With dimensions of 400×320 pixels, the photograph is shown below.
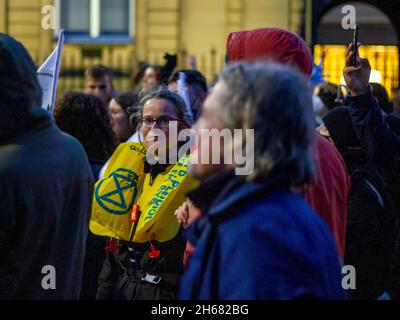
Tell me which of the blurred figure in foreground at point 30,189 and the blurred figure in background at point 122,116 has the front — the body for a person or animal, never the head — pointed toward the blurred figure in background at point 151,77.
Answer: the blurred figure in foreground at point 30,189

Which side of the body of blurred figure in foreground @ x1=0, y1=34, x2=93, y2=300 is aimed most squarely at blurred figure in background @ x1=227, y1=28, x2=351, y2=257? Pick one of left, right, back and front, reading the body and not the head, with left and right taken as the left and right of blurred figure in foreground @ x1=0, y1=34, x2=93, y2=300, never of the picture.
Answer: right

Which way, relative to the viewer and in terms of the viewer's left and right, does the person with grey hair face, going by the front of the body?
facing to the left of the viewer

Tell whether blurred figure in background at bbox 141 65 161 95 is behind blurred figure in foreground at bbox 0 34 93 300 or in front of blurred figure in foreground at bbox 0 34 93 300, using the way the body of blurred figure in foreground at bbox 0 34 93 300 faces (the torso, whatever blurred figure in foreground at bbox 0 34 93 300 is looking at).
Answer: in front

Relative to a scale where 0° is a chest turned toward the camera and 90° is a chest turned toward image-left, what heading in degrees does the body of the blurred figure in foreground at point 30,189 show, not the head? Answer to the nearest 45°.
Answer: approximately 180°

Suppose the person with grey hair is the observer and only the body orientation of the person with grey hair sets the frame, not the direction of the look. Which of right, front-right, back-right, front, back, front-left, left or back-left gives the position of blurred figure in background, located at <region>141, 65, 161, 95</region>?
right

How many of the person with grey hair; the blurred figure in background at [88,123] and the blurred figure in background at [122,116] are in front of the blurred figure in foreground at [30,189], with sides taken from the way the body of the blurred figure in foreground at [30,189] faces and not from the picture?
2

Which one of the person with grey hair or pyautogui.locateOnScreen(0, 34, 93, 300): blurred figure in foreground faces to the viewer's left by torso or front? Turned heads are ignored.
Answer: the person with grey hair

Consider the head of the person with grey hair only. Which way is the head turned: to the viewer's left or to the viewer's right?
to the viewer's left

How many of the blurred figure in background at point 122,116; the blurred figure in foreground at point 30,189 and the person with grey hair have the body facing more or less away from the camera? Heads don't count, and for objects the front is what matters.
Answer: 1

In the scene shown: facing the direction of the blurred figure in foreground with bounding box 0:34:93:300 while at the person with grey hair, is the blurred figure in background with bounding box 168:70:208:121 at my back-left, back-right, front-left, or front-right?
front-right

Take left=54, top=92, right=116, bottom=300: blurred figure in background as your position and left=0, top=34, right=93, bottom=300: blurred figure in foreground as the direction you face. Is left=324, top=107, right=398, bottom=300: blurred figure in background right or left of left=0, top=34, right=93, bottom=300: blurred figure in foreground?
left

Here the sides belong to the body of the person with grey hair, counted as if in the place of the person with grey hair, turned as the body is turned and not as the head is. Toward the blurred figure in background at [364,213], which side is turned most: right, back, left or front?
right

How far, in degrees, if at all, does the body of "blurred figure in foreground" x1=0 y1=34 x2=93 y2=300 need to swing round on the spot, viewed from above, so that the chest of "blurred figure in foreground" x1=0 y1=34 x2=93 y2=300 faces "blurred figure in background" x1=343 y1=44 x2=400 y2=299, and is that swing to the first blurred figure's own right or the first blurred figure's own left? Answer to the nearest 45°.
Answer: approximately 45° to the first blurred figure's own right

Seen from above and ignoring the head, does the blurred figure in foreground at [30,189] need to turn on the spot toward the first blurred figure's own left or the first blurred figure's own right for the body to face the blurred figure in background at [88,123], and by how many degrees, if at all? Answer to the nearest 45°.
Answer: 0° — they already face them

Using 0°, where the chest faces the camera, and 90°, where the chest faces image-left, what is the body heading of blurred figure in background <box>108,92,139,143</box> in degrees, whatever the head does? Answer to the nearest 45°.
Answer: approximately 45°

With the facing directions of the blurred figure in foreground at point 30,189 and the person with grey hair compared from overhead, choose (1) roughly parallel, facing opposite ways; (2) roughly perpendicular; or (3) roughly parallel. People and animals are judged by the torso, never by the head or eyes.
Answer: roughly perpendicular
